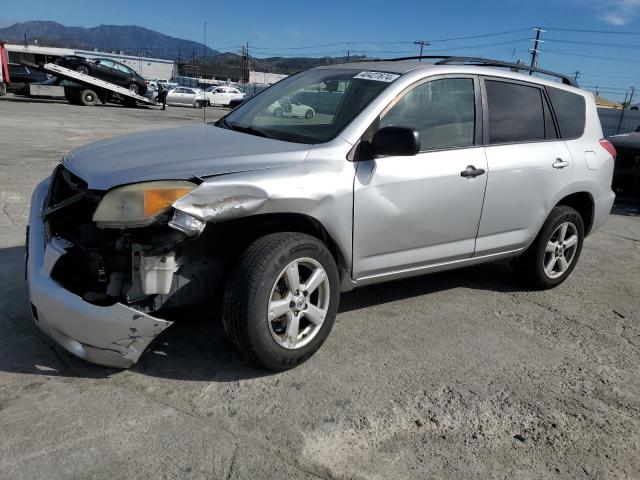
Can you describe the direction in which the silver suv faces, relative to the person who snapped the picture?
facing the viewer and to the left of the viewer

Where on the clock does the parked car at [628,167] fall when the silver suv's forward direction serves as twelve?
The parked car is roughly at 6 o'clock from the silver suv.

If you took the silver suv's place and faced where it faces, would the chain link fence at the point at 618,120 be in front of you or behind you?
behind

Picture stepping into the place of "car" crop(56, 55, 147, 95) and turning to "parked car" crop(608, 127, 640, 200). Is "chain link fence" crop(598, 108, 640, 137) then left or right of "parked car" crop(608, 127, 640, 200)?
left

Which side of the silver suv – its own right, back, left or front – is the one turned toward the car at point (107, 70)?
right

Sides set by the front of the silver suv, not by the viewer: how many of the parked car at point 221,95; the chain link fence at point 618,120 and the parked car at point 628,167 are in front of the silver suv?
0

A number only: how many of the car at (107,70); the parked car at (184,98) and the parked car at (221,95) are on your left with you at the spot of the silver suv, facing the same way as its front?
0

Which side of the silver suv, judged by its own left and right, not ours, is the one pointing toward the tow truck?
right

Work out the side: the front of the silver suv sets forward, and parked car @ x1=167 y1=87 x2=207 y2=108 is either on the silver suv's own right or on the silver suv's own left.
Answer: on the silver suv's own right

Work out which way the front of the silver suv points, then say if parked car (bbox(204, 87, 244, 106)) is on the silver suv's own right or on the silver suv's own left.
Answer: on the silver suv's own right
